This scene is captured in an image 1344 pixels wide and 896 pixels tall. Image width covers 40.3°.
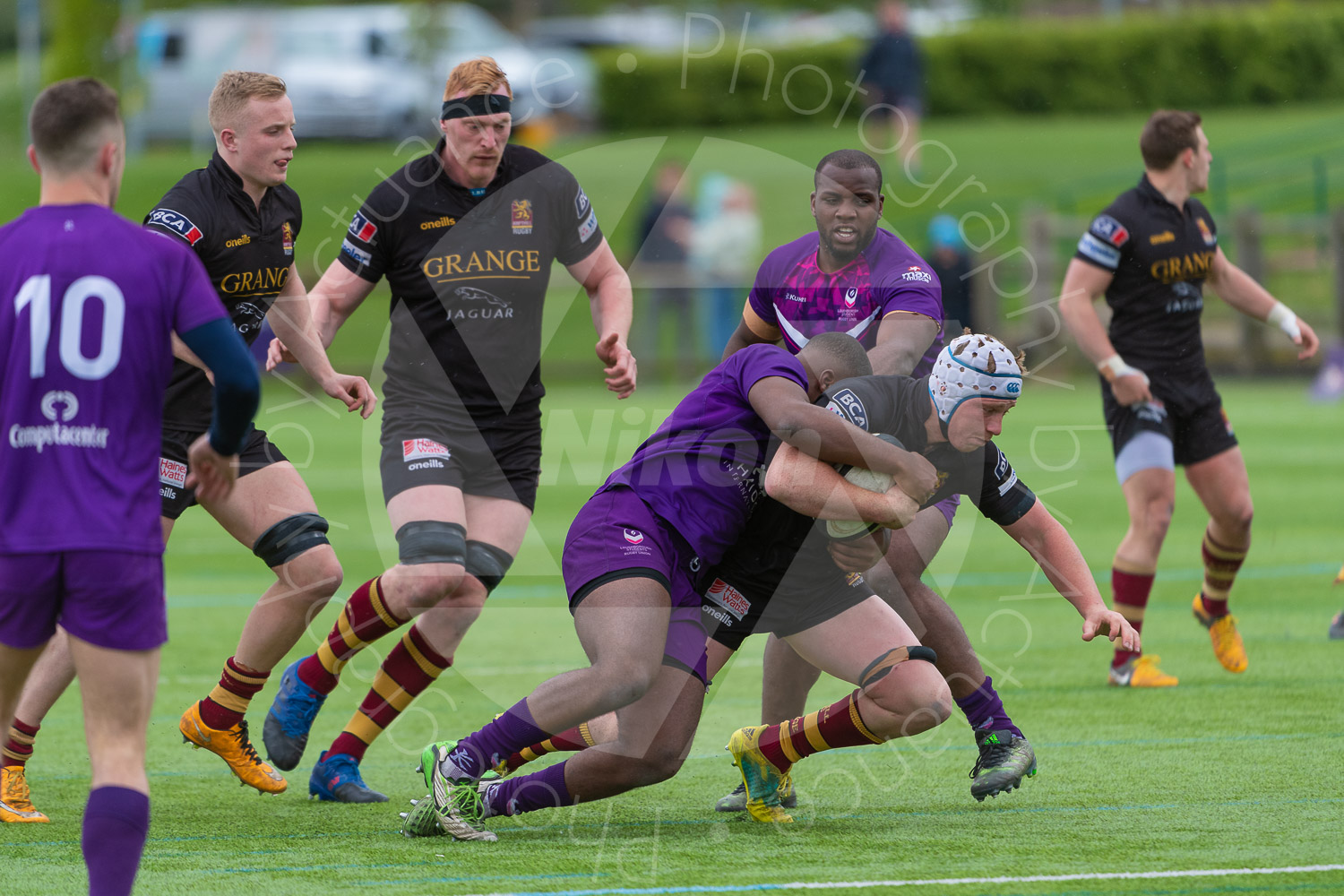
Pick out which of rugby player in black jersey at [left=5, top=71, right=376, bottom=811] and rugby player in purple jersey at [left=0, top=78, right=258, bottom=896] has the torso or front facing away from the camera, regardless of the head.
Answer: the rugby player in purple jersey

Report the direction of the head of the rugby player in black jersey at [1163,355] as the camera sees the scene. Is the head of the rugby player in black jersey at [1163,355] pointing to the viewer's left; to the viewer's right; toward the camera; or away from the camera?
to the viewer's right

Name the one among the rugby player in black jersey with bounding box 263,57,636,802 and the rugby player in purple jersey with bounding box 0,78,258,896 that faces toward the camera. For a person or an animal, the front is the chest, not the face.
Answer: the rugby player in black jersey

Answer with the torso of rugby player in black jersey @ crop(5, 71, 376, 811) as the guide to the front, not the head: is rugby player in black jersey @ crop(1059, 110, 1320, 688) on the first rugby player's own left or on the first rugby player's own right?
on the first rugby player's own left

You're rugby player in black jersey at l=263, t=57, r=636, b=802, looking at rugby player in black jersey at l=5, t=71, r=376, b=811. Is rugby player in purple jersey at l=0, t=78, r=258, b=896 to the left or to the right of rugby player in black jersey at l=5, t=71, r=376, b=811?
left

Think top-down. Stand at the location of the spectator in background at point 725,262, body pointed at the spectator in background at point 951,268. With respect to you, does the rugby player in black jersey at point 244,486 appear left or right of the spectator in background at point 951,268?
right

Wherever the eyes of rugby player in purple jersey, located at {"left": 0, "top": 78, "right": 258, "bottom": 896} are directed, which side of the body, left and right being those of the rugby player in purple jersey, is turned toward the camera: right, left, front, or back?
back

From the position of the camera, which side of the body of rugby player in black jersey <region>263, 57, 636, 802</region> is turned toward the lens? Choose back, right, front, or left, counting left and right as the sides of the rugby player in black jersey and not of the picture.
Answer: front

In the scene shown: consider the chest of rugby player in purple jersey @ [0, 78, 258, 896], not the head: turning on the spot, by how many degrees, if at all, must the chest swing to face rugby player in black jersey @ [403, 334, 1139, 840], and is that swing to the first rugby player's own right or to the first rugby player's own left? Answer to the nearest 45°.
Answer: approximately 90° to the first rugby player's own right

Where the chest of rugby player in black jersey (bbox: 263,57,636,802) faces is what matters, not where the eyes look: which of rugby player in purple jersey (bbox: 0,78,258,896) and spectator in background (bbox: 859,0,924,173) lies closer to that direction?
the rugby player in purple jersey

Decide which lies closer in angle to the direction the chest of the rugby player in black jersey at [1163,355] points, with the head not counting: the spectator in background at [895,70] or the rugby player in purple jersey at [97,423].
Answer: the rugby player in purple jersey

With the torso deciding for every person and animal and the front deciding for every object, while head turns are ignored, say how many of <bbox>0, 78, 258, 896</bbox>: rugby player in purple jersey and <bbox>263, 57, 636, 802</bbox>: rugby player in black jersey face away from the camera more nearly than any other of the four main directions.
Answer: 1

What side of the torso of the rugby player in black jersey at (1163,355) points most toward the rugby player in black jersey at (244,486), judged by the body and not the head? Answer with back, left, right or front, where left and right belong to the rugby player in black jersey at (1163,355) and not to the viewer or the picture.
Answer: right

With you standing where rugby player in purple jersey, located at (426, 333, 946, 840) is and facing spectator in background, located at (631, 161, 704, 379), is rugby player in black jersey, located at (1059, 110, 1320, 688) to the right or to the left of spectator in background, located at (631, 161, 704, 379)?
right

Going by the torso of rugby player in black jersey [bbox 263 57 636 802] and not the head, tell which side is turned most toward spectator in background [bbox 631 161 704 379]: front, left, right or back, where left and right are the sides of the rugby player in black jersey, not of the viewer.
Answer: back

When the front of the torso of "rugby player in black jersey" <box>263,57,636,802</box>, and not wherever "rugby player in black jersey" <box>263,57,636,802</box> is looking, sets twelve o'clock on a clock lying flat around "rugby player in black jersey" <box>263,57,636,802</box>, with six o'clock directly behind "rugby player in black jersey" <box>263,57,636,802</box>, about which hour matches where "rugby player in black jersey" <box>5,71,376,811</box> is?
"rugby player in black jersey" <box>5,71,376,811</box> is roughly at 2 o'clock from "rugby player in black jersey" <box>263,57,636,802</box>.

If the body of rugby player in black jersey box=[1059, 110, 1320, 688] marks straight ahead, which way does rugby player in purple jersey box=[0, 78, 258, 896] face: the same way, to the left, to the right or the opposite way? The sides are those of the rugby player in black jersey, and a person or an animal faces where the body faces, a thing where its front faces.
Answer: the opposite way

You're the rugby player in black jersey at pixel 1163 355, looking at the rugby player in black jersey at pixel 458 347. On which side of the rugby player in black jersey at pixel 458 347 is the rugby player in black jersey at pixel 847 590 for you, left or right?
left

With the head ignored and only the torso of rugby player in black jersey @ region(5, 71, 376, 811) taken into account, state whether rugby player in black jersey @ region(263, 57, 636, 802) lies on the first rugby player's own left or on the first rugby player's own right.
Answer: on the first rugby player's own left

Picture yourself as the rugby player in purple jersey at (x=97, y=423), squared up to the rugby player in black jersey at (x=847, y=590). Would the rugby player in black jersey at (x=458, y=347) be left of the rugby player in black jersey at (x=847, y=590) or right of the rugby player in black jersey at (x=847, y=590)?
left

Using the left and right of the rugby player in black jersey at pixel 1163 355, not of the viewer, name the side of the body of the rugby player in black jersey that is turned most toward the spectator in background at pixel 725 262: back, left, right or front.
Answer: back
